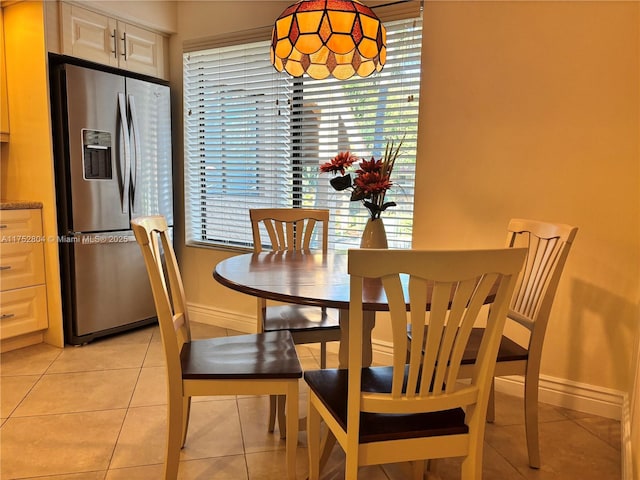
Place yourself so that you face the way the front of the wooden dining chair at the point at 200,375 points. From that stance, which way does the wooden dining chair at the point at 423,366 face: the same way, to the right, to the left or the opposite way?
to the left

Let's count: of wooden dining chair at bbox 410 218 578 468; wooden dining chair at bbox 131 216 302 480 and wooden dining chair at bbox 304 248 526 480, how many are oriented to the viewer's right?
1

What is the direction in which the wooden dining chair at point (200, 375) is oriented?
to the viewer's right

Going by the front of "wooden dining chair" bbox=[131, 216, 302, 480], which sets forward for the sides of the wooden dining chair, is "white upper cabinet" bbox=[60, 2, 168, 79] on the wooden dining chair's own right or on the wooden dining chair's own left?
on the wooden dining chair's own left

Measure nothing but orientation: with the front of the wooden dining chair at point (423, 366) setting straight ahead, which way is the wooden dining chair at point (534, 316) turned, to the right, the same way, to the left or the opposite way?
to the left

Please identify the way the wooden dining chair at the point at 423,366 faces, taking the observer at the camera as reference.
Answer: facing away from the viewer and to the left of the viewer

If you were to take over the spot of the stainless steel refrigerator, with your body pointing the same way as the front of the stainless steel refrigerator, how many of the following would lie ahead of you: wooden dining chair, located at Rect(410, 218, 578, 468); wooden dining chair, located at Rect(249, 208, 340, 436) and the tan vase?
3

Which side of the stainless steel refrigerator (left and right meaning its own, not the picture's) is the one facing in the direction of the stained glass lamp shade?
front

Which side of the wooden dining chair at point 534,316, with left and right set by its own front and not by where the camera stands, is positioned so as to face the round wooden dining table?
front

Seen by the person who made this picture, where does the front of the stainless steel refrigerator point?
facing the viewer and to the right of the viewer

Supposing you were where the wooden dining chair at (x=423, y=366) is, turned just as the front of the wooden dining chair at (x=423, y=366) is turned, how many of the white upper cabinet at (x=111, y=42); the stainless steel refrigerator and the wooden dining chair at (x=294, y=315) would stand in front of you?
3
